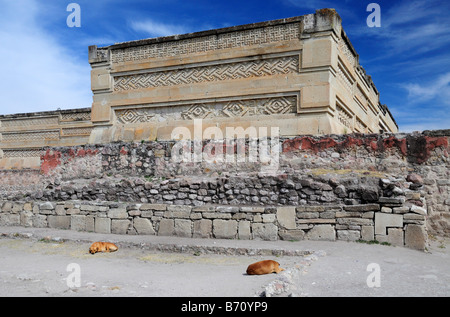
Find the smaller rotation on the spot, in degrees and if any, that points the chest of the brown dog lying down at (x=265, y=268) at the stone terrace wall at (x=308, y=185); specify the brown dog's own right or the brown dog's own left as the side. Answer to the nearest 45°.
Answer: approximately 90° to the brown dog's own left

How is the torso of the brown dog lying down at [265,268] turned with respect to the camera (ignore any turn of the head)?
to the viewer's right

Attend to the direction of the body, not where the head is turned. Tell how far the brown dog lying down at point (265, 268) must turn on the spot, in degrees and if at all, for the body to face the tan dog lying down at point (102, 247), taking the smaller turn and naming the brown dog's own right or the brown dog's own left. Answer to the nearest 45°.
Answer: approximately 135° to the brown dog's own left

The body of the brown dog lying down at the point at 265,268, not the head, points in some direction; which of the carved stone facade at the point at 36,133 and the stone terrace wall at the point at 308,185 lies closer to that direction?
the stone terrace wall

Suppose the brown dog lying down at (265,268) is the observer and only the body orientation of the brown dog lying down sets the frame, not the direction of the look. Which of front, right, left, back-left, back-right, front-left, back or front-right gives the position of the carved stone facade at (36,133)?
back-left

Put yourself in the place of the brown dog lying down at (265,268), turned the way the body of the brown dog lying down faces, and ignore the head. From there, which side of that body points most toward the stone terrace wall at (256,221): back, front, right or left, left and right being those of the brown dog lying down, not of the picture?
left
